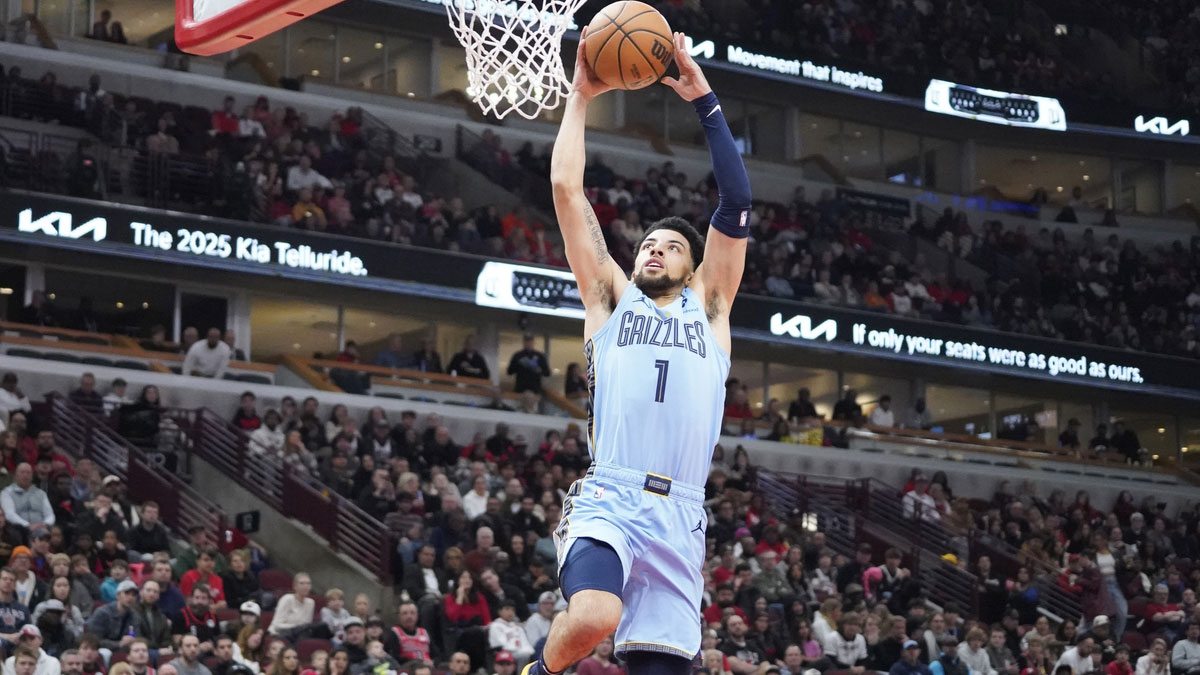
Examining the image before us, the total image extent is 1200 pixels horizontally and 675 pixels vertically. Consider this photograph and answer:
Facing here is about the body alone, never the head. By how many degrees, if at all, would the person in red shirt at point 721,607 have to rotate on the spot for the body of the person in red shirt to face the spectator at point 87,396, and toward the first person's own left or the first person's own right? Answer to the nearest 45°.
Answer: approximately 90° to the first person's own right

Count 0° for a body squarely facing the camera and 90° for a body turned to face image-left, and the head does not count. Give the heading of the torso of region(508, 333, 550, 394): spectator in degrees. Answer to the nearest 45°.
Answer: approximately 0°

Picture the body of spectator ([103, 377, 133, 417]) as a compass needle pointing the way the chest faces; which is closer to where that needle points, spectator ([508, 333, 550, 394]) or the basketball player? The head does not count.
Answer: the basketball player

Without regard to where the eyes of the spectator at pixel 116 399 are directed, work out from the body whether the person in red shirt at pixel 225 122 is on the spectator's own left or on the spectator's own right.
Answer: on the spectator's own left

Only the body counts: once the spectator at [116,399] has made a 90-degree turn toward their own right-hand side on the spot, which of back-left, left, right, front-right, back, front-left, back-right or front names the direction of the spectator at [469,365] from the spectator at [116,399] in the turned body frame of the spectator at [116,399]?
back

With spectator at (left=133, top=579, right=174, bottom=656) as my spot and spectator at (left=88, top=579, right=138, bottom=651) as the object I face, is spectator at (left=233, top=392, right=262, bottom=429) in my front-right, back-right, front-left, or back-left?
back-right

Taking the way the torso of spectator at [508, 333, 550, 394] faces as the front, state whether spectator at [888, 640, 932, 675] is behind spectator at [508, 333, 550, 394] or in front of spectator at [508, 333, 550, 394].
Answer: in front

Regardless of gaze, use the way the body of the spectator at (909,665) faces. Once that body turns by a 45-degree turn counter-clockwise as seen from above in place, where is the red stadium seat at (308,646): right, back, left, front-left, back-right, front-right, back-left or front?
right

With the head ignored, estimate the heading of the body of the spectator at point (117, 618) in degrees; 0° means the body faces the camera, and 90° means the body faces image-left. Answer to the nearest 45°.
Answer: approximately 315°

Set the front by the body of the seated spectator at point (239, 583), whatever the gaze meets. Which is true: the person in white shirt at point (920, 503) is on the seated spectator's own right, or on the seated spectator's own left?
on the seated spectator's own left

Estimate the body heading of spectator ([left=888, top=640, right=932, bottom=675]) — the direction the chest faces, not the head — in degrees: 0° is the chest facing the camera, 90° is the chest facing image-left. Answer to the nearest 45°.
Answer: approximately 0°

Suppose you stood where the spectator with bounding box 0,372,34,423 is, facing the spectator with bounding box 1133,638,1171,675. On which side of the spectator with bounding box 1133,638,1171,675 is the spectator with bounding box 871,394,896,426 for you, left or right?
left

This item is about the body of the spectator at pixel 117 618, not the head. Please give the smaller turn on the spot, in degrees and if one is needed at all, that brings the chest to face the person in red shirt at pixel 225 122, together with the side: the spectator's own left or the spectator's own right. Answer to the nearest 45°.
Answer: approximately 135° to the spectator's own left
